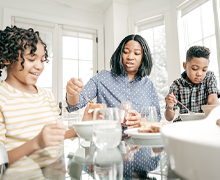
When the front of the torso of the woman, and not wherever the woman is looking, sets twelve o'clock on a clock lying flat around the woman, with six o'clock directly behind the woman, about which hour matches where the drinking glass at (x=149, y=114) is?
The drinking glass is roughly at 12 o'clock from the woman.

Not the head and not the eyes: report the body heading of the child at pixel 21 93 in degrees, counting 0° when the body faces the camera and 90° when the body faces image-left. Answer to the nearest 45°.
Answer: approximately 315°

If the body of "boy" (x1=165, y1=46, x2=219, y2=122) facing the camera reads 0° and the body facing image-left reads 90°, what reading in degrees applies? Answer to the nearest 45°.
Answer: approximately 0°

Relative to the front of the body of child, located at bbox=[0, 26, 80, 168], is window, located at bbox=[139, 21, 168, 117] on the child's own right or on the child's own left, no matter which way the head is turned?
on the child's own left

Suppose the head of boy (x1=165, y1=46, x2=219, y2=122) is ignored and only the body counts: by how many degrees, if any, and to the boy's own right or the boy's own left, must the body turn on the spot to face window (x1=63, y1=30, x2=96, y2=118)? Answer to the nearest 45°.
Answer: approximately 135° to the boy's own right

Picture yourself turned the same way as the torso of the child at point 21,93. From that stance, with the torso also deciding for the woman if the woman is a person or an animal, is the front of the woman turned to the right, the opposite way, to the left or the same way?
to the right

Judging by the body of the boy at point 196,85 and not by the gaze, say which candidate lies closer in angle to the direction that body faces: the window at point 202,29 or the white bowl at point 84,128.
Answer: the white bowl

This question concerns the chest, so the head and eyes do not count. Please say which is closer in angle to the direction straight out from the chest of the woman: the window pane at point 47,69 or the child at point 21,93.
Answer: the child

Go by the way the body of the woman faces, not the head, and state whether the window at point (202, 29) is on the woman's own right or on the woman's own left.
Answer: on the woman's own left
